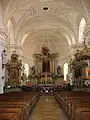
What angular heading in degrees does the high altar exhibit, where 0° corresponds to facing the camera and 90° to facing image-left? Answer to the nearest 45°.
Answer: approximately 0°
